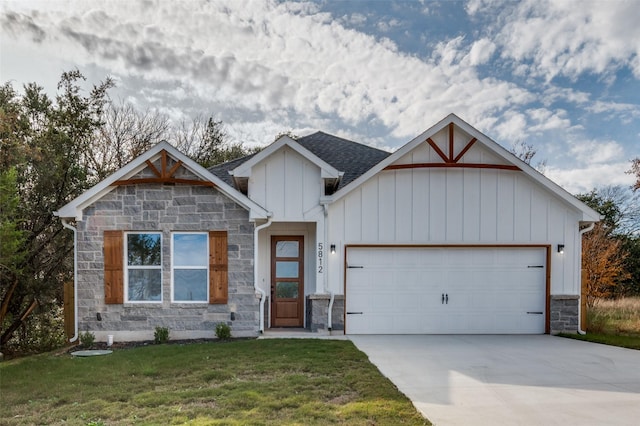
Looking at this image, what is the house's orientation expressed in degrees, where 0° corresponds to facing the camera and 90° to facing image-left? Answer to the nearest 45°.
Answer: approximately 0°

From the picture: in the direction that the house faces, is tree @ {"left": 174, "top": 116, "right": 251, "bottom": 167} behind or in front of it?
behind

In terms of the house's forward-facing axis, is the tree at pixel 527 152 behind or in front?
behind

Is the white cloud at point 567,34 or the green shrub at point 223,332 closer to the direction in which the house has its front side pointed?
the green shrub
